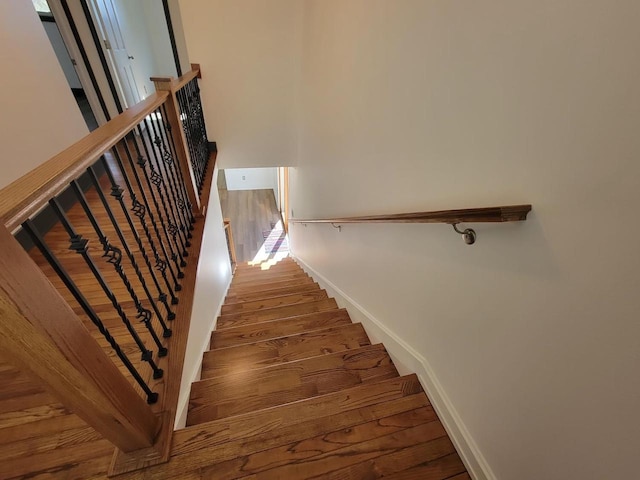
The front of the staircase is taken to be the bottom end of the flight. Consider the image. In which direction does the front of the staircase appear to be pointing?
away from the camera

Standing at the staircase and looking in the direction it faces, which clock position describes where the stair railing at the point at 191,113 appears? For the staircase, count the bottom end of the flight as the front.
The stair railing is roughly at 11 o'clock from the staircase.
